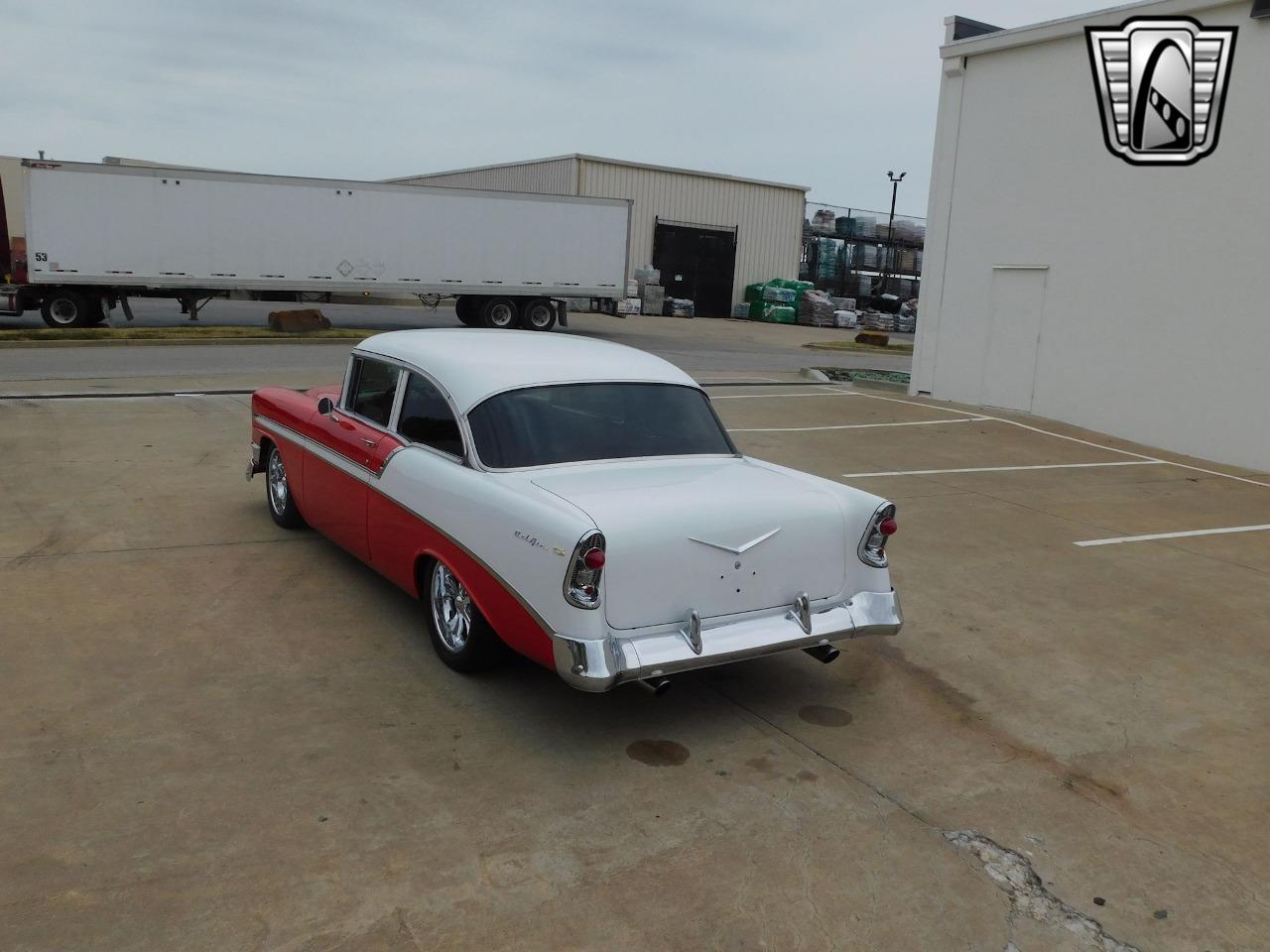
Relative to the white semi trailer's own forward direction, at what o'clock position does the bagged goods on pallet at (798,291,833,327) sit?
The bagged goods on pallet is roughly at 5 o'clock from the white semi trailer.

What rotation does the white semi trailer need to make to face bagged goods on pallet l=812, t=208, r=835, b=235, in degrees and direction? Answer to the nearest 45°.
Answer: approximately 135° to its right

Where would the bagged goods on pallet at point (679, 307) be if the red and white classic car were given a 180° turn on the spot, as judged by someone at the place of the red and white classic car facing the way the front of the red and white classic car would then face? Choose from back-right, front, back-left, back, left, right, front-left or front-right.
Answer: back-left

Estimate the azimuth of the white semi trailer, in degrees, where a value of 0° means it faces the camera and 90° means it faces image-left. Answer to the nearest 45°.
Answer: approximately 90°

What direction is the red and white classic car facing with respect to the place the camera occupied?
facing away from the viewer and to the left of the viewer

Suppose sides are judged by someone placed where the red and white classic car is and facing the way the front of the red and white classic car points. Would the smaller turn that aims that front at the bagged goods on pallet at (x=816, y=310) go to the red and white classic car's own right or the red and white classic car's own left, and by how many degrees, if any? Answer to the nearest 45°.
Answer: approximately 45° to the red and white classic car's own right

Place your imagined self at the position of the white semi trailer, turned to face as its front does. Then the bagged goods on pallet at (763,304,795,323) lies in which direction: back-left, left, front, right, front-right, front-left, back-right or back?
back-right

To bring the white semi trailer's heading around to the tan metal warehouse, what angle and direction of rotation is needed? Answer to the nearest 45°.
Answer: approximately 135° to its right

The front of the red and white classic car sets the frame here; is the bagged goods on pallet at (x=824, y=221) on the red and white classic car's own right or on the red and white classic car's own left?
on the red and white classic car's own right

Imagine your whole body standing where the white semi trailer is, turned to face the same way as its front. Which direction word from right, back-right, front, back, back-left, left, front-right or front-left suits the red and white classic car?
left

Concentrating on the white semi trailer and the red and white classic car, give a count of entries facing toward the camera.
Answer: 0
